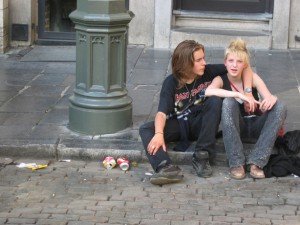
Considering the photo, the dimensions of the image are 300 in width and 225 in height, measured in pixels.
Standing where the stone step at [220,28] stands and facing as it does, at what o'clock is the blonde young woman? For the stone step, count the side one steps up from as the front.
The blonde young woman is roughly at 12 o'clock from the stone step.

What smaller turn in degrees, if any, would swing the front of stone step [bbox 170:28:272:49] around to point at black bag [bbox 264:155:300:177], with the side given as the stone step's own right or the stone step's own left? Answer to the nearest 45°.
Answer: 0° — it already faces it

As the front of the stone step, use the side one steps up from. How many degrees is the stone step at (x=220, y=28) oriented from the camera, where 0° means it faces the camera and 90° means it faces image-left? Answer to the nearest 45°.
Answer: approximately 0°

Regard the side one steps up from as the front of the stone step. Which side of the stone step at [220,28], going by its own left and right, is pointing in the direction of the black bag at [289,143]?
front

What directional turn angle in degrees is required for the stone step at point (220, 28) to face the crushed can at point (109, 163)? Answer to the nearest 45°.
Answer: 0° — it already faces it

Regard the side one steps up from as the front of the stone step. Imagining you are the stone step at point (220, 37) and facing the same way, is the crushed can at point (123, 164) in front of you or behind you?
in front

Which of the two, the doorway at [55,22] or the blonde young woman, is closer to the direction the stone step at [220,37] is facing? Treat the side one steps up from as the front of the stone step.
the blonde young woman

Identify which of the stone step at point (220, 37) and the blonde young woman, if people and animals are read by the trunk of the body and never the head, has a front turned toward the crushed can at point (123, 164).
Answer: the stone step

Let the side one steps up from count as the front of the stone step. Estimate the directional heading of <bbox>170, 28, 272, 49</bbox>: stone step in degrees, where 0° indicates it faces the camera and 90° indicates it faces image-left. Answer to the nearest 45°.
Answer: approximately 0°
